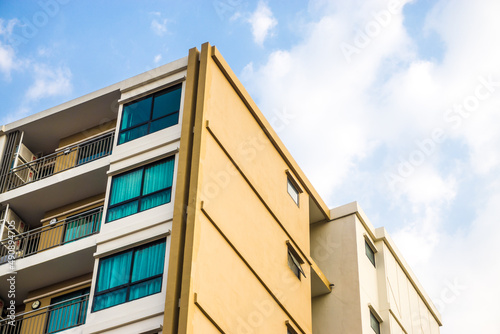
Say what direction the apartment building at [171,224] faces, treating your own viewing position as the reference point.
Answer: facing the viewer and to the left of the viewer
